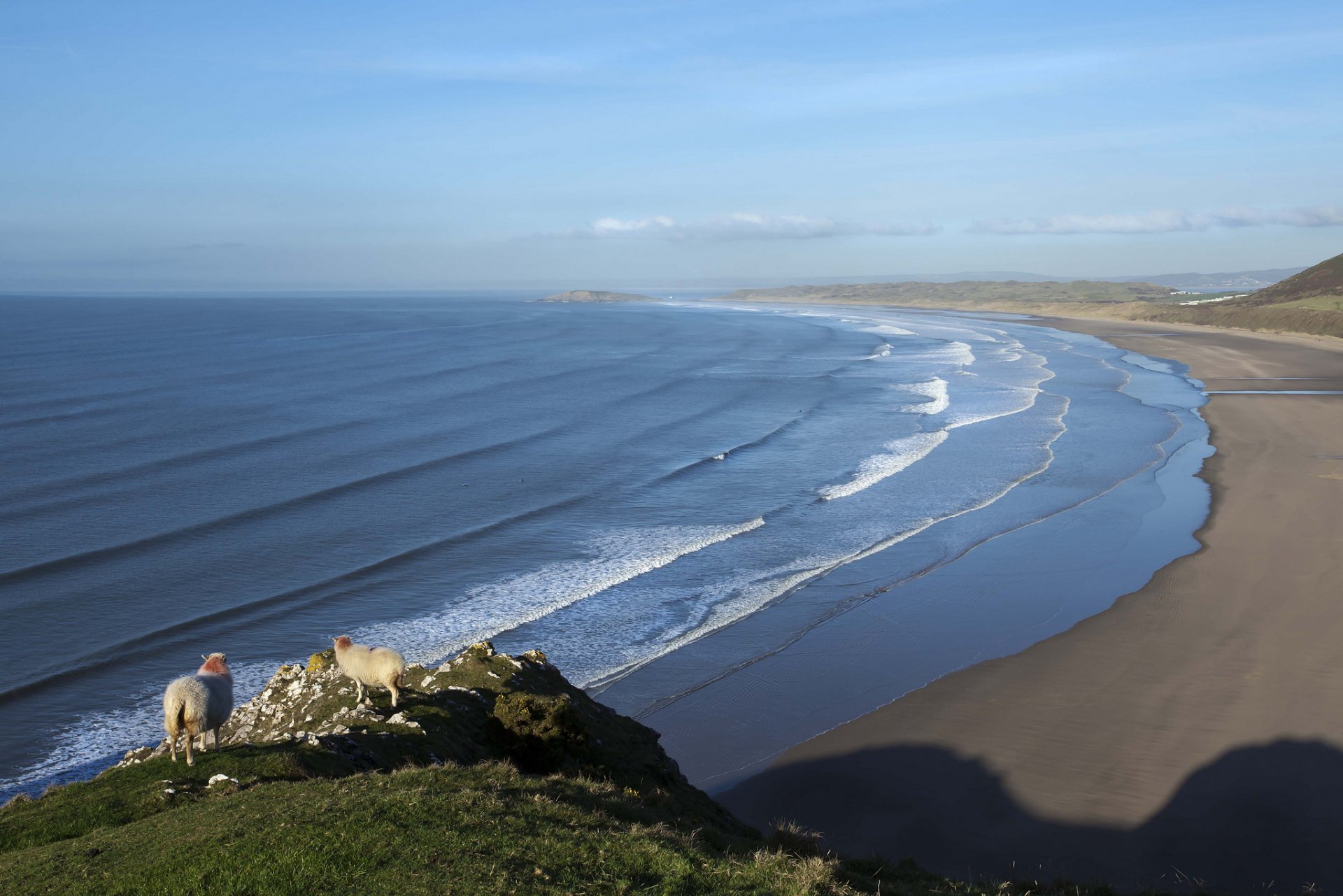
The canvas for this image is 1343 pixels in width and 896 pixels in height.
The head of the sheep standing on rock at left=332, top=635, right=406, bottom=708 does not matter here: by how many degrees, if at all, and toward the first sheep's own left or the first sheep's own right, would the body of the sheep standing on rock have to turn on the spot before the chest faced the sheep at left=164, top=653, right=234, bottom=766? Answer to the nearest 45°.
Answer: approximately 45° to the first sheep's own left

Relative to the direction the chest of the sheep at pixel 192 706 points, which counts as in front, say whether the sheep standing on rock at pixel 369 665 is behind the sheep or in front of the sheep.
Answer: in front

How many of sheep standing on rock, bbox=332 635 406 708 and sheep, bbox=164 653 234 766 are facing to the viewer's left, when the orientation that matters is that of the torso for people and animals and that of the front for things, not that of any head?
1

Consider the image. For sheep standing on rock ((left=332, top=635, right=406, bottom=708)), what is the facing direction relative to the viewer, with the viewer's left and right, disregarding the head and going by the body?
facing to the left of the viewer

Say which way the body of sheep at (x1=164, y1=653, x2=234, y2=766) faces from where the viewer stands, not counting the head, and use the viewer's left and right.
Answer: facing away from the viewer and to the right of the viewer
